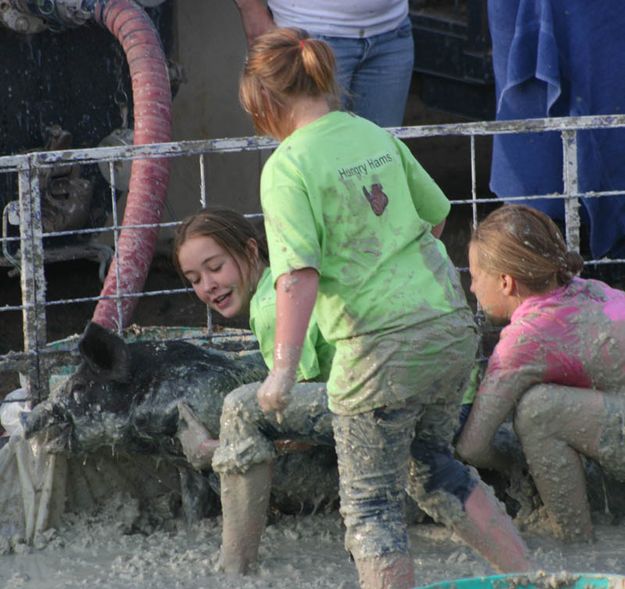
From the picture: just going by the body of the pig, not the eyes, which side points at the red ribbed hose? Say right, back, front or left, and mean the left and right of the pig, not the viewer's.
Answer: right

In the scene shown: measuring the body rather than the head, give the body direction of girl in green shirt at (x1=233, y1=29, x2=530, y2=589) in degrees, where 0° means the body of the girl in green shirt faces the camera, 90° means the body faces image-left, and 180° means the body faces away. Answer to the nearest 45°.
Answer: approximately 135°

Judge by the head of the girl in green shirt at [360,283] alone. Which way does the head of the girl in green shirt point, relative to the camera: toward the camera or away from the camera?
away from the camera

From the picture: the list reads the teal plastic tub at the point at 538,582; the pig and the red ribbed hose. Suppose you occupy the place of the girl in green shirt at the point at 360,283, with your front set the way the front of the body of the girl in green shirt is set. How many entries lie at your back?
1

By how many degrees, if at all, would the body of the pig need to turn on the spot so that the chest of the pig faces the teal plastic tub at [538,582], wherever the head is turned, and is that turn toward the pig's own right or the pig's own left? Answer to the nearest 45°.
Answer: approximately 135° to the pig's own left

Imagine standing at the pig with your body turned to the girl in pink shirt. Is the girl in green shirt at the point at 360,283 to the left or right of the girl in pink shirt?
right

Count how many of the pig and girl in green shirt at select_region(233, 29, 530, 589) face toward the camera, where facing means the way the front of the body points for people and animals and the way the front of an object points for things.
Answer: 0

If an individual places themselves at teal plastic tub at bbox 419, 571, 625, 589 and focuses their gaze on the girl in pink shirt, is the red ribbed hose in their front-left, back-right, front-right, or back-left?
front-left

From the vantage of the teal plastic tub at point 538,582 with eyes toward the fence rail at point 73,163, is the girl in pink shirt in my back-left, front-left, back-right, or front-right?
front-right

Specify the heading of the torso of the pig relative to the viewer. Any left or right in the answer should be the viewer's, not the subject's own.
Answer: facing to the left of the viewer

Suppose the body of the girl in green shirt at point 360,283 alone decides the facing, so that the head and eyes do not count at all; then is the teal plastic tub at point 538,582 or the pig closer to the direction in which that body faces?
the pig

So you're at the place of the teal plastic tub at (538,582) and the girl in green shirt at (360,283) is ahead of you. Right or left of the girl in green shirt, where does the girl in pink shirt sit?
right

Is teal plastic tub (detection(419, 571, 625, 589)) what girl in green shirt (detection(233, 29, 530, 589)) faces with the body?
no

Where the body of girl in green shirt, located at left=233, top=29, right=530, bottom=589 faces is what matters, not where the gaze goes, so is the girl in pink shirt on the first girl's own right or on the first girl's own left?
on the first girl's own right
